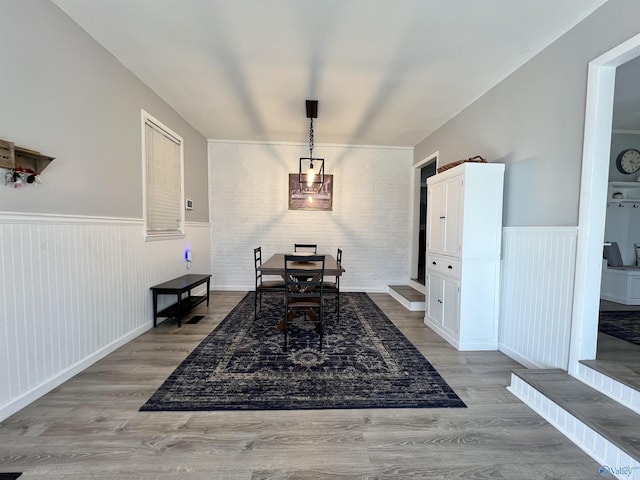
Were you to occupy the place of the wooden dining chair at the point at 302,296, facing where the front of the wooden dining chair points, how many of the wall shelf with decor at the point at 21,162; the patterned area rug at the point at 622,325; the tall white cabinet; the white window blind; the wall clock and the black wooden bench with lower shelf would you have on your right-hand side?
3

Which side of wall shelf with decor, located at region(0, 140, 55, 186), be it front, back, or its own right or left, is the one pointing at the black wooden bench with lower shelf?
left

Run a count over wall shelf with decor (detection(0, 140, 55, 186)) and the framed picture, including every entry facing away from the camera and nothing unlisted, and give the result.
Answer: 0

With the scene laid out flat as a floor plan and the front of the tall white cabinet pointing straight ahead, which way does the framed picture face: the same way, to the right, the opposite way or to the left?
to the left

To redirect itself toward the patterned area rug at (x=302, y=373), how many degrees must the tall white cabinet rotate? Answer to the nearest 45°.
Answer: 0° — it already faces it

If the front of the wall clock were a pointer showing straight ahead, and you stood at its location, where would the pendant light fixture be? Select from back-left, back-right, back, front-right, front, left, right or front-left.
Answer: right

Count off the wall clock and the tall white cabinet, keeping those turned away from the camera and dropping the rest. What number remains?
0

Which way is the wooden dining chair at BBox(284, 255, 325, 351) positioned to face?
away from the camera

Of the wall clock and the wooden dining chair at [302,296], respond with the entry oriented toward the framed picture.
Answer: the wooden dining chair

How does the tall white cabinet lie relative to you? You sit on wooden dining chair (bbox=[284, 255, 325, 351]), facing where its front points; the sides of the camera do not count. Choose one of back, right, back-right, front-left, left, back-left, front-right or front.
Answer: right

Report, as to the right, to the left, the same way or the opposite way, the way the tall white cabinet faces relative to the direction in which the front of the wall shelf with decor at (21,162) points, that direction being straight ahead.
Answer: the opposite way

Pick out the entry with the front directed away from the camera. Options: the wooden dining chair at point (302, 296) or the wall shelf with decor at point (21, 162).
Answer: the wooden dining chair

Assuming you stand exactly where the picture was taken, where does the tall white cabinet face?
facing the viewer and to the left of the viewer

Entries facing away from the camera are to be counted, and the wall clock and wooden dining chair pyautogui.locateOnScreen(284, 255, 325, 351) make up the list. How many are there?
1

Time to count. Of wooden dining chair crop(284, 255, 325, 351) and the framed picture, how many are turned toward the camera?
1

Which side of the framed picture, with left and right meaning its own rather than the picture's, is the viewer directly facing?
front

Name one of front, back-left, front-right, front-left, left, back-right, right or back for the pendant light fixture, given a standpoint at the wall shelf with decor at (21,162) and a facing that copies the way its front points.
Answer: front-left

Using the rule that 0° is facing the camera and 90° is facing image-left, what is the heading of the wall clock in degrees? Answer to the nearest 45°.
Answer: approximately 315°
